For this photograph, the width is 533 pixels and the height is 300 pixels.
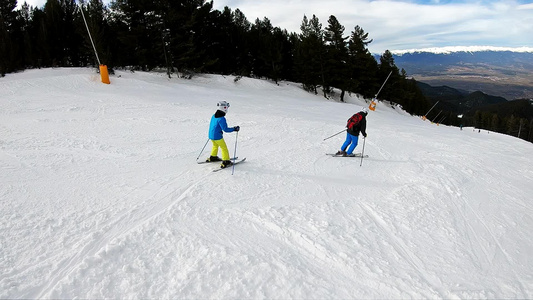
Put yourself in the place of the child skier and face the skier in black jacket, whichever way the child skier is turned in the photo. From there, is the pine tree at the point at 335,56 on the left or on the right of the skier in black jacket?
left

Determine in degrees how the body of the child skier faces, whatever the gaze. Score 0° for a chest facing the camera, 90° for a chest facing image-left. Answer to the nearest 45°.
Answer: approximately 270°

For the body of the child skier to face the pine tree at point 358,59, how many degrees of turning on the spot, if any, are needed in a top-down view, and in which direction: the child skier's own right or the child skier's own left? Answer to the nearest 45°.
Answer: approximately 45° to the child skier's own left

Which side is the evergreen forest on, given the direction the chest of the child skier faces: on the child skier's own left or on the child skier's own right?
on the child skier's own left

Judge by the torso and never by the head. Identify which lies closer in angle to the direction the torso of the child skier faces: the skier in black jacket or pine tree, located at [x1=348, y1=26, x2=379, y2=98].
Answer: the skier in black jacket

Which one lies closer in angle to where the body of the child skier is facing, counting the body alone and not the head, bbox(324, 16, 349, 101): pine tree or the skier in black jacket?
the skier in black jacket

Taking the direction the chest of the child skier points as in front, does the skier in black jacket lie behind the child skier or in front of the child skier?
in front
